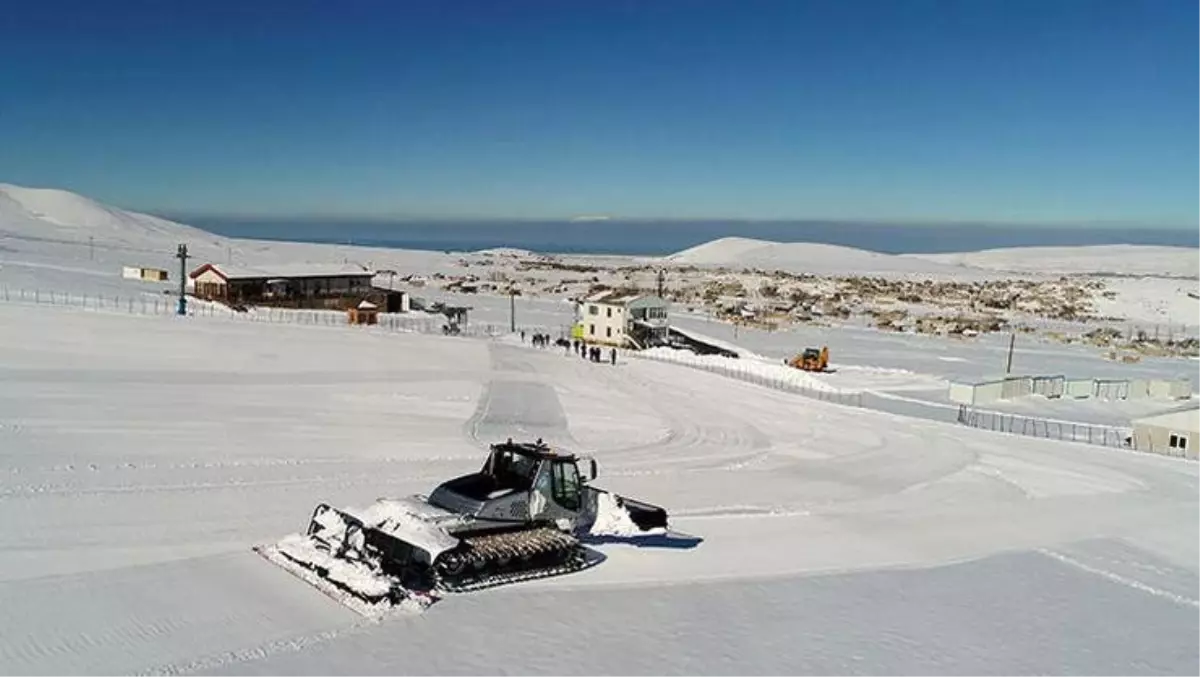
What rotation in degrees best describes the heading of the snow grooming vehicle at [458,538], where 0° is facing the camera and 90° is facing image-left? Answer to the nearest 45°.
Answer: approximately 225°

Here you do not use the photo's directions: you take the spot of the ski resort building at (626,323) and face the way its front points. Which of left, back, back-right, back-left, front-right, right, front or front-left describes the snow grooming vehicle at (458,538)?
front-right

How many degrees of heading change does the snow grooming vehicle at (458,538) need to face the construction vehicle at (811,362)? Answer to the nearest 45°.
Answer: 0° — it already faces it

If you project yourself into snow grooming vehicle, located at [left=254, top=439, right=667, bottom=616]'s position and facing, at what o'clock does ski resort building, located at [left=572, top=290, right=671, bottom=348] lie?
The ski resort building is roughly at 11 o'clock from the snow grooming vehicle.

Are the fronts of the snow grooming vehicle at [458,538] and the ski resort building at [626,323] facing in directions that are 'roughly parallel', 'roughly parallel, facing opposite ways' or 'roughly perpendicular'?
roughly perpendicular

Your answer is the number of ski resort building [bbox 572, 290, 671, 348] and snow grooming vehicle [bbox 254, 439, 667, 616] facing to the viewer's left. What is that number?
0

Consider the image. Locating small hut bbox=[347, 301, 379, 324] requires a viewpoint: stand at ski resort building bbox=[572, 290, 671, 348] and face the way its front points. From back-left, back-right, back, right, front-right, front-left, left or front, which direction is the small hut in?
back-right

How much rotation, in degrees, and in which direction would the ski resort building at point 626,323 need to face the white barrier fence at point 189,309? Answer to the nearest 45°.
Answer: approximately 135° to its right

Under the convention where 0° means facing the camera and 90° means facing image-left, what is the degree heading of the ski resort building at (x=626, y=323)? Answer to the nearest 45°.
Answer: approximately 315°
